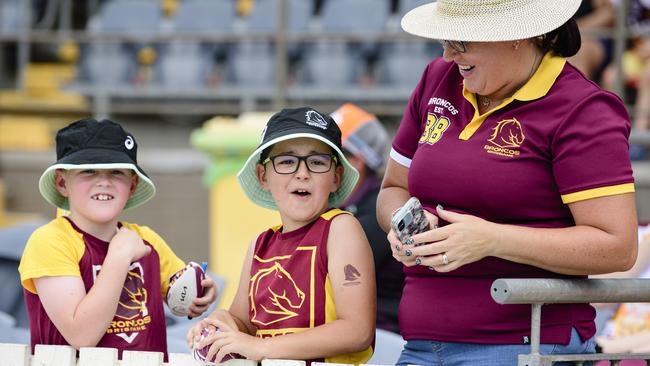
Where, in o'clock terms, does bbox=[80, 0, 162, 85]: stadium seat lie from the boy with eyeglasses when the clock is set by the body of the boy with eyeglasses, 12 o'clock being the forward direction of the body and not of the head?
The stadium seat is roughly at 4 o'clock from the boy with eyeglasses.

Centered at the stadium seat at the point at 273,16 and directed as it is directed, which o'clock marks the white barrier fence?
The white barrier fence is roughly at 12 o'clock from the stadium seat.

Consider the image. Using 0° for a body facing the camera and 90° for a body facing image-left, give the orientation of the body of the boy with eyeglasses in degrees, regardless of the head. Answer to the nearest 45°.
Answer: approximately 45°

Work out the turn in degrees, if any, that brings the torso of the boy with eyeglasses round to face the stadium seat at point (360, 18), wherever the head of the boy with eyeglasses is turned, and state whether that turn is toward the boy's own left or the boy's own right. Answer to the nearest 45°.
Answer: approximately 135° to the boy's own right

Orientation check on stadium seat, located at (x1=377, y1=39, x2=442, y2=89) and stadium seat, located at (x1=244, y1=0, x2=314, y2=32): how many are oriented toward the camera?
2

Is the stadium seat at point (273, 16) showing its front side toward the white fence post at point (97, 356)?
yes

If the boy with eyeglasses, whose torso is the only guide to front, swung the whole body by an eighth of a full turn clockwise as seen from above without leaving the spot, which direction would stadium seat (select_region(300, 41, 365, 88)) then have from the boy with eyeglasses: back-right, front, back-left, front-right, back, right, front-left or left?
right

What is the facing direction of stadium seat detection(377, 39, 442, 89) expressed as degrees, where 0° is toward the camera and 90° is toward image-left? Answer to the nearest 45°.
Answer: approximately 0°

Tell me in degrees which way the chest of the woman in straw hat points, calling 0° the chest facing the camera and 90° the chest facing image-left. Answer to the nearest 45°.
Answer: approximately 45°

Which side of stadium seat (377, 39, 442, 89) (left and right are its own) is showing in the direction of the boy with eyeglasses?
front

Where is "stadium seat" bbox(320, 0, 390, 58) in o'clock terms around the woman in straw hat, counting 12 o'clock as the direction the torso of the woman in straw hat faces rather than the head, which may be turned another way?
The stadium seat is roughly at 4 o'clock from the woman in straw hat.
